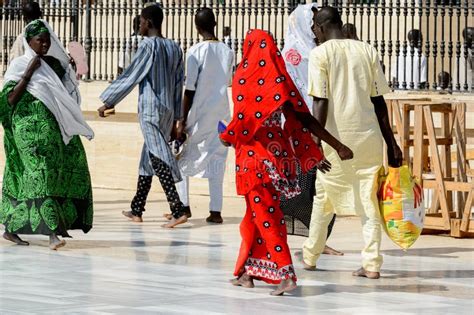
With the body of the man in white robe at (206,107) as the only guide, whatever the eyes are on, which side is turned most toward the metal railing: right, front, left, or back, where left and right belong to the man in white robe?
front

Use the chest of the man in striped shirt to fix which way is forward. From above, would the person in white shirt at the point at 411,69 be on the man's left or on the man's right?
on the man's right

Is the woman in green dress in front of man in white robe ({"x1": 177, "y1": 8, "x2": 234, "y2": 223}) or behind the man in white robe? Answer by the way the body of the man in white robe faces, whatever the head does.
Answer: behind

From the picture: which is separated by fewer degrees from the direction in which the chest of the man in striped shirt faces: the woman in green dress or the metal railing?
the metal railing

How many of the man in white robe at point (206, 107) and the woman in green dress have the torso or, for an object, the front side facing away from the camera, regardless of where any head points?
1

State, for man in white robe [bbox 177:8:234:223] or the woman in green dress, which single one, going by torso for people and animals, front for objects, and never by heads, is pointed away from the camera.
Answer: the man in white robe

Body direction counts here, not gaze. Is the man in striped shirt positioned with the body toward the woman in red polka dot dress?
no

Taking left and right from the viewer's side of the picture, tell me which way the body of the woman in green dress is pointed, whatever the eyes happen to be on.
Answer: facing the viewer and to the right of the viewer

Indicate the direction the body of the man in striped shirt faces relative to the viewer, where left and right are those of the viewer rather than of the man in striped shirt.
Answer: facing away from the viewer and to the left of the viewer

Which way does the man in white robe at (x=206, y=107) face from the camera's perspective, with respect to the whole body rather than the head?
away from the camera

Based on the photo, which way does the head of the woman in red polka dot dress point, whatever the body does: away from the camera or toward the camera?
away from the camera

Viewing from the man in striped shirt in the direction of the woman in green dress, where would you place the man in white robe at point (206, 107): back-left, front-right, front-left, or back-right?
back-left

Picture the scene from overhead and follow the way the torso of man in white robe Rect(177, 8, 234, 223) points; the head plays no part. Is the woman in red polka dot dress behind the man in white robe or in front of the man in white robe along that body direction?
behind

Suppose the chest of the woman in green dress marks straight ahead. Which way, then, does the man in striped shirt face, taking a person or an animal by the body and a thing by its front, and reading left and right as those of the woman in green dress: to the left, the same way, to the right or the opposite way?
the opposite way

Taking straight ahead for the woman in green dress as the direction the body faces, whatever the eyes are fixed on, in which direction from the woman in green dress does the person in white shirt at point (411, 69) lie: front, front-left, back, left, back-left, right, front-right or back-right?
left
